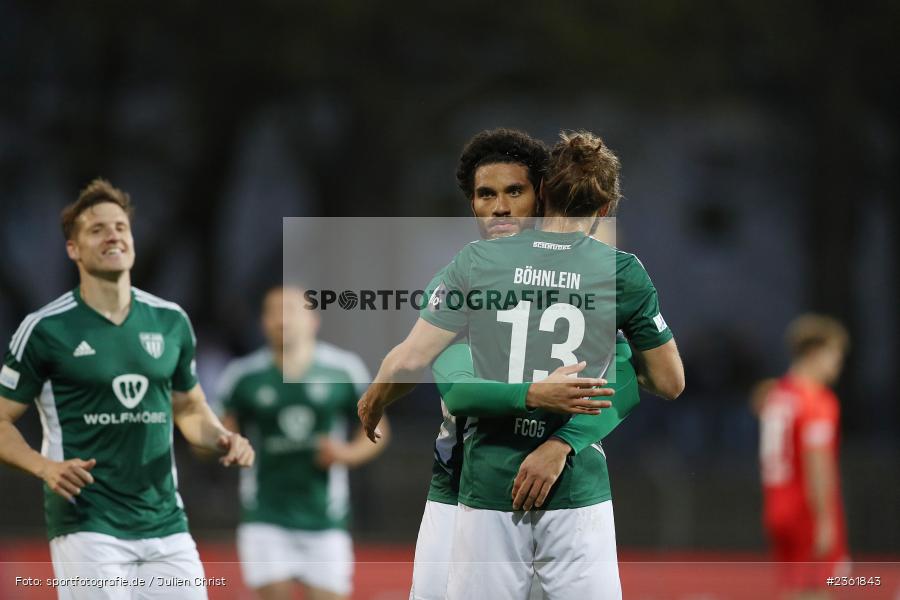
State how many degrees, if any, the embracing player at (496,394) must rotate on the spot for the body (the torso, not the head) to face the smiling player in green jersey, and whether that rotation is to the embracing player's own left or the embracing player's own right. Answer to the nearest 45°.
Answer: approximately 90° to the embracing player's own right

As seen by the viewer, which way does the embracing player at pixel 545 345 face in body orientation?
away from the camera

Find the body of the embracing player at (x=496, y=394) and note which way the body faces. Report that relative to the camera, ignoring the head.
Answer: toward the camera

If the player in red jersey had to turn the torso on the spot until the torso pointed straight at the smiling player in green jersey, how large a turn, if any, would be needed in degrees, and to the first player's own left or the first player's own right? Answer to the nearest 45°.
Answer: approximately 180°

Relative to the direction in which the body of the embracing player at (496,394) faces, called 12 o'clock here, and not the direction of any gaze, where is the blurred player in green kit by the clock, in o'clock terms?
The blurred player in green kit is roughly at 5 o'clock from the embracing player.

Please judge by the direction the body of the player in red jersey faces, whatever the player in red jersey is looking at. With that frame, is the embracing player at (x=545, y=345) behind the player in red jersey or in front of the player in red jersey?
behind

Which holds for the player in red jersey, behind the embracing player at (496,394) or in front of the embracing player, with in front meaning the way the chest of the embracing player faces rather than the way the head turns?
behind

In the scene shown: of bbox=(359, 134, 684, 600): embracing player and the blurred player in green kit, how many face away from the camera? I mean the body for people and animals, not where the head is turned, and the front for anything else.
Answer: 1

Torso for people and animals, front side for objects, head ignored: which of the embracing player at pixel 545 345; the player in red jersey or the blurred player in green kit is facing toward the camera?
the blurred player in green kit

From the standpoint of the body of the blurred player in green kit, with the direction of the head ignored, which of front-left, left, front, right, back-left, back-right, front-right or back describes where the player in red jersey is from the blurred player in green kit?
left

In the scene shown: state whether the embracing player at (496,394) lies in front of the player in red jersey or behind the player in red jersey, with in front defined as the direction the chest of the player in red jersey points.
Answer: behind

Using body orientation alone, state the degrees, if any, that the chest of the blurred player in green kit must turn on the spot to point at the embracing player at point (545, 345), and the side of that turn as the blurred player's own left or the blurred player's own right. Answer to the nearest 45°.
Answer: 0° — they already face them

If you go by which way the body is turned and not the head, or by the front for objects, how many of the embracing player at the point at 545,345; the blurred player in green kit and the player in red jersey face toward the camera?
1

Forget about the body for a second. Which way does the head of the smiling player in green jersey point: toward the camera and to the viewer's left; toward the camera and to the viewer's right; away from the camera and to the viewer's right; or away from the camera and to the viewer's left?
toward the camera and to the viewer's right
